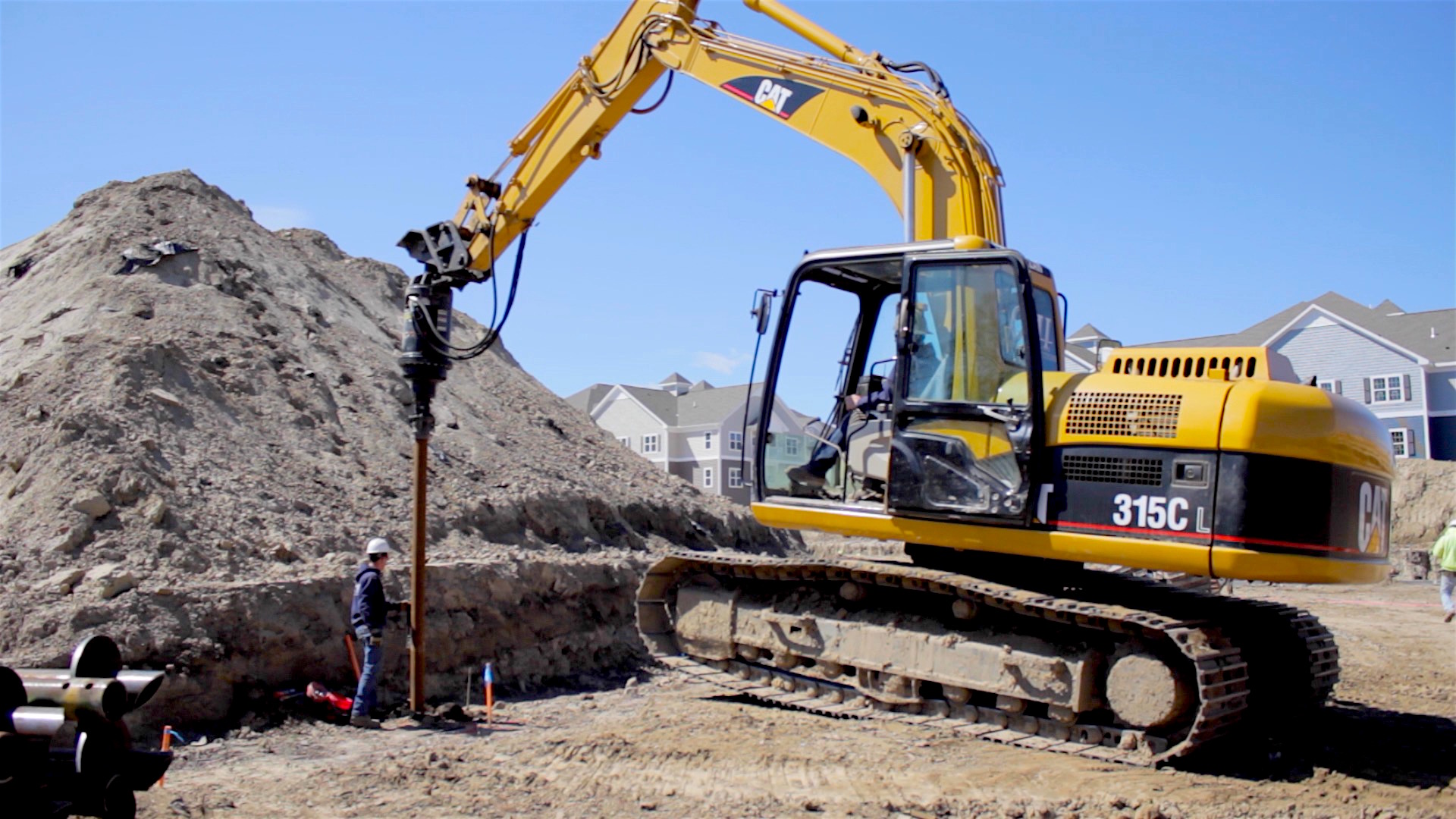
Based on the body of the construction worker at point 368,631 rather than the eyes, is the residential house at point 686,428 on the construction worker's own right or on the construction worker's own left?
on the construction worker's own left

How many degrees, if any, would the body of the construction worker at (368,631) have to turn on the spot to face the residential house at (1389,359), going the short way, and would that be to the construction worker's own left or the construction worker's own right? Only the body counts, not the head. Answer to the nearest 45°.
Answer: approximately 45° to the construction worker's own left

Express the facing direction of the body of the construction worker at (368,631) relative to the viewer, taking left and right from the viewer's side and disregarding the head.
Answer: facing to the right of the viewer

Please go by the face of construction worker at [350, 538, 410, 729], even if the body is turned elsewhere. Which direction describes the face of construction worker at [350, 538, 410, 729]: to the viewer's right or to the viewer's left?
to the viewer's right

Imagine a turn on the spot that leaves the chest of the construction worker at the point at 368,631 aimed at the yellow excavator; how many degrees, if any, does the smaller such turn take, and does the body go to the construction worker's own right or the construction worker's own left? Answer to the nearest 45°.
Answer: approximately 45° to the construction worker's own right
